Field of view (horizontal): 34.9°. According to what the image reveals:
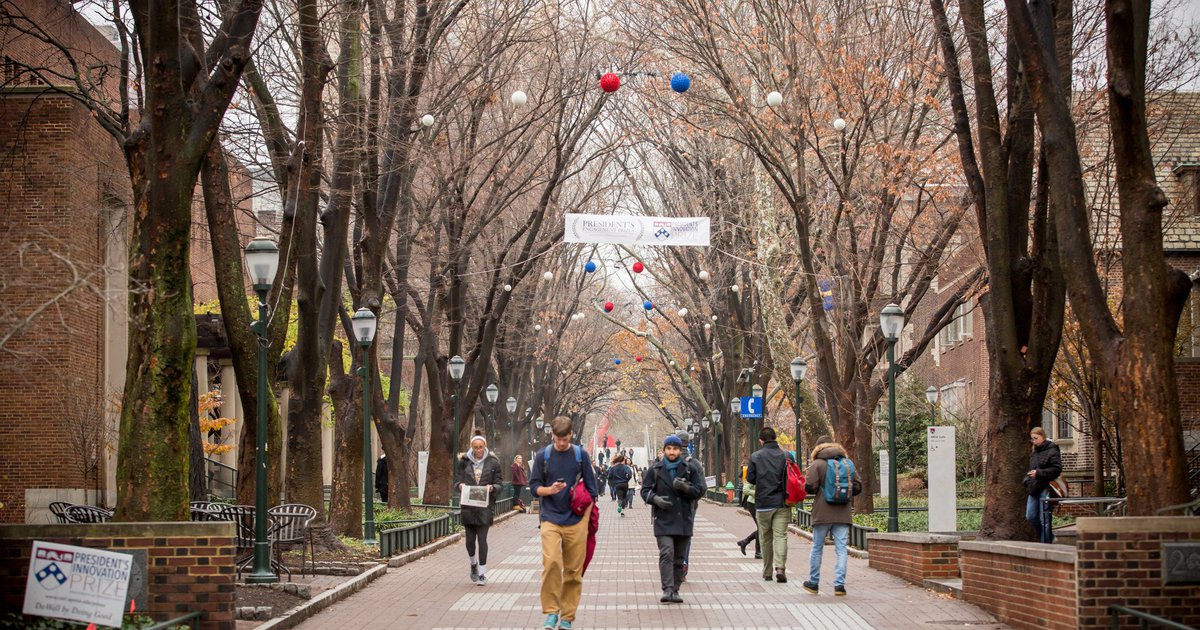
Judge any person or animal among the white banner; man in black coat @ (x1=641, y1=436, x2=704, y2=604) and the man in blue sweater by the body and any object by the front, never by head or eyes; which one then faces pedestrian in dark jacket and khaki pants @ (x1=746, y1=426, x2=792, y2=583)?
the white banner

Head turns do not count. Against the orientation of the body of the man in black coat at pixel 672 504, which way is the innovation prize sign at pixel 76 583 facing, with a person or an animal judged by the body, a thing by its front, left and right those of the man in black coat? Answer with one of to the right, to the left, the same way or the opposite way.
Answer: the same way

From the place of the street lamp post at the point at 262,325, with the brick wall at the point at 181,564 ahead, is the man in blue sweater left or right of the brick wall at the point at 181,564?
left

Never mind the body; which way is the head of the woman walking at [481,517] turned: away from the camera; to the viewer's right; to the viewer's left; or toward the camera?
toward the camera

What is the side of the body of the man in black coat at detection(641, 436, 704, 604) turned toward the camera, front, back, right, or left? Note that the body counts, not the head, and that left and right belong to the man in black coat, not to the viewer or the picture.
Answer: front

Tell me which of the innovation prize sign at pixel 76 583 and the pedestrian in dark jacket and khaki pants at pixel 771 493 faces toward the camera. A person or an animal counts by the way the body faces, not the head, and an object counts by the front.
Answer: the innovation prize sign

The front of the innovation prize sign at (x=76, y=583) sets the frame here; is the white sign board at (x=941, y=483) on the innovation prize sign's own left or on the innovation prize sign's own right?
on the innovation prize sign's own left

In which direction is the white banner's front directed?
toward the camera

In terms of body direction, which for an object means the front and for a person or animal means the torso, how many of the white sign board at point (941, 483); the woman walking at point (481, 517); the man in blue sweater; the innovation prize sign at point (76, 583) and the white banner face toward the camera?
5

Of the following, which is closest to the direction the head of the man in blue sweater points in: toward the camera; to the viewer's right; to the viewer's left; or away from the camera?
toward the camera

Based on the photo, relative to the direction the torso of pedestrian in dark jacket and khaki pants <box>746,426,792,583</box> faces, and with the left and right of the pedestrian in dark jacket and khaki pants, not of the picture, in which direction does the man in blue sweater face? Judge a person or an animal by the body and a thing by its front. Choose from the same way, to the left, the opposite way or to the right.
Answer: the opposite way

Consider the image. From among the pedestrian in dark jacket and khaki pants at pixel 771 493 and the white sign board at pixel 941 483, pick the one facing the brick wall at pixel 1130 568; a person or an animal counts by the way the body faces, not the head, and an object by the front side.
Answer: the white sign board

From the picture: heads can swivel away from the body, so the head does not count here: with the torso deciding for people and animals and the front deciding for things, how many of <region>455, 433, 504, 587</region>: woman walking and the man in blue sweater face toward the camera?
2

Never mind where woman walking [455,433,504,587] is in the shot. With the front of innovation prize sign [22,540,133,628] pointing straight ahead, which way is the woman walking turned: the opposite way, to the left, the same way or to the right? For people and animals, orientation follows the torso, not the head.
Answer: the same way

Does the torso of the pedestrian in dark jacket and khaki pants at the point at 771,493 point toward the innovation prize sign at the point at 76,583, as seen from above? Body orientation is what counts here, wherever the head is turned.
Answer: no

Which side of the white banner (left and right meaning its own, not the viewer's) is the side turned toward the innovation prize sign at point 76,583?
front

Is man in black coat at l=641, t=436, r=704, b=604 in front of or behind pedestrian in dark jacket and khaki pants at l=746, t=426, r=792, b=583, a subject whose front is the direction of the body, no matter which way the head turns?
behind

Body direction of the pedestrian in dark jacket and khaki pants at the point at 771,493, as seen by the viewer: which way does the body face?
away from the camera
